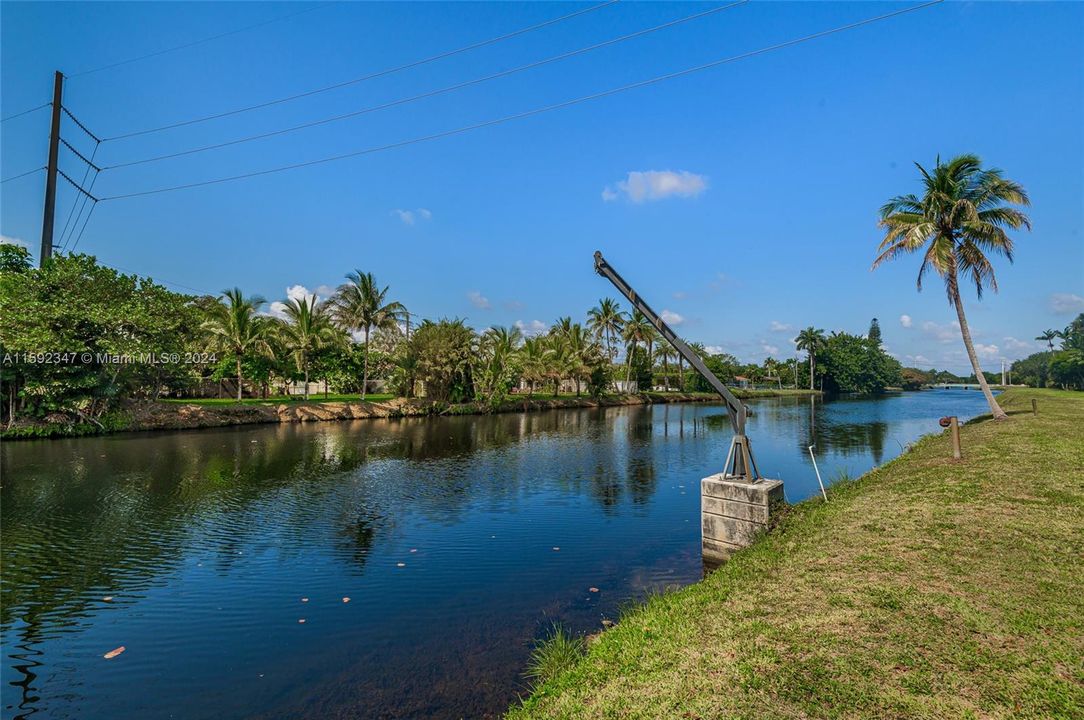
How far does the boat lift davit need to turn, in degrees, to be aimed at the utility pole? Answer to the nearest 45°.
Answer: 0° — it already faces it

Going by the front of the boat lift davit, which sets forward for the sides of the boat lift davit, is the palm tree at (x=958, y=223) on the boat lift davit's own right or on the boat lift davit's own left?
on the boat lift davit's own right

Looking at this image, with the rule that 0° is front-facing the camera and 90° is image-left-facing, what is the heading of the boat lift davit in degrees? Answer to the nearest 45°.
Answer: approximately 90°

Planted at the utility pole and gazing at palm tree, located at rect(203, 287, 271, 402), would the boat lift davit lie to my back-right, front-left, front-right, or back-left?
back-right

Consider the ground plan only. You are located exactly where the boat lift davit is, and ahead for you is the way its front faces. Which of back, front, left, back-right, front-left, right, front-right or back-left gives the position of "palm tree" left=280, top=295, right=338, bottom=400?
front-right
